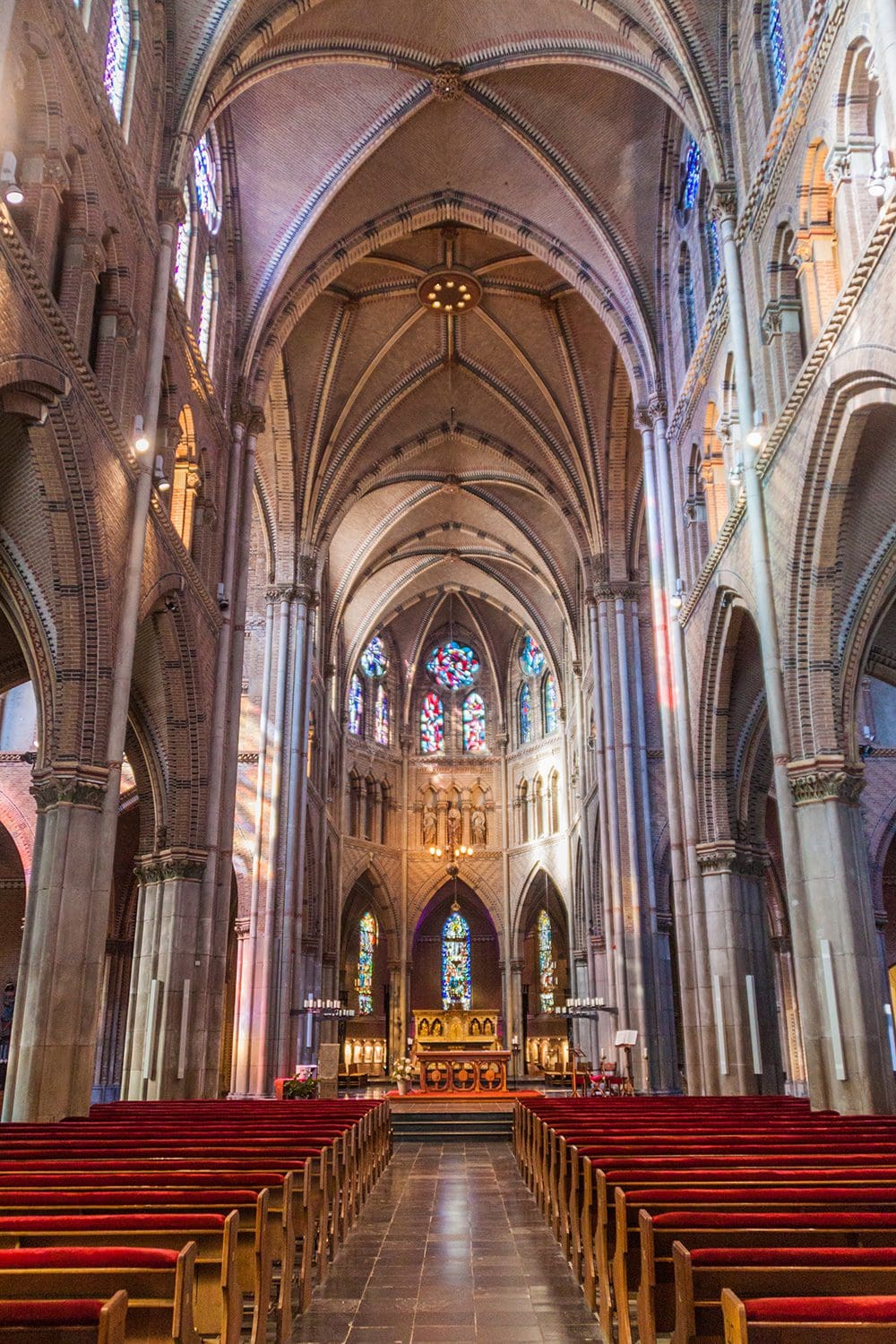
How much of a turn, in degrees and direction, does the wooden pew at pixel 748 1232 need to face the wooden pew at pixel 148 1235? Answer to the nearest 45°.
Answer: approximately 90° to its left

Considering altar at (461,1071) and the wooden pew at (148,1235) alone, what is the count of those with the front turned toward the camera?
1

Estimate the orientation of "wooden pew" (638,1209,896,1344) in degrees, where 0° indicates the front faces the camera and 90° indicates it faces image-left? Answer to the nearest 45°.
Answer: approximately 180°

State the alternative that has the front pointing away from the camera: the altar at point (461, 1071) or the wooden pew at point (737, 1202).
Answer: the wooden pew

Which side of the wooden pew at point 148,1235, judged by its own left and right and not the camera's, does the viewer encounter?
back

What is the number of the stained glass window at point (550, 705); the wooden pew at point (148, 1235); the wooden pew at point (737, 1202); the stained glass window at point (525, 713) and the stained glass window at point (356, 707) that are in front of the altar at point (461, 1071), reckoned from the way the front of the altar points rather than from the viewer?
2

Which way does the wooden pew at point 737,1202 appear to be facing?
away from the camera

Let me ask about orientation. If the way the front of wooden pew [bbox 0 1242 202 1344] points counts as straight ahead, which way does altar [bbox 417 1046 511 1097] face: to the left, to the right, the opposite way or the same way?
the opposite way

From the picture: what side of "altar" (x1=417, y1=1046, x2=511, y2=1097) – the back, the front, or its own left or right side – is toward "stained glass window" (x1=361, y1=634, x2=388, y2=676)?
back

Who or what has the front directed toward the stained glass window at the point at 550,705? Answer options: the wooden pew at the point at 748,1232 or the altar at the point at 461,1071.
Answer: the wooden pew

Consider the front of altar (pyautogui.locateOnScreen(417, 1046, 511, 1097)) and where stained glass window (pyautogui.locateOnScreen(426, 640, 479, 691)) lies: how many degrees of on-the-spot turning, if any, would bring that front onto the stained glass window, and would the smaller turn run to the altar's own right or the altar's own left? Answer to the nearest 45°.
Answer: approximately 180°

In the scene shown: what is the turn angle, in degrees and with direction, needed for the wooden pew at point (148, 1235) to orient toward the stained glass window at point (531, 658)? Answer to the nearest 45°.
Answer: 0° — it already faces it

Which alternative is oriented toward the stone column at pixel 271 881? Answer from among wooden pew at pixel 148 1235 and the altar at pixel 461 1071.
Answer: the wooden pew

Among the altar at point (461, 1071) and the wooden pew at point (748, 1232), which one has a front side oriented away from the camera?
the wooden pew

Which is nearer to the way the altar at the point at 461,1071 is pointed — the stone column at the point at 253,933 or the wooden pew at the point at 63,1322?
the wooden pew
